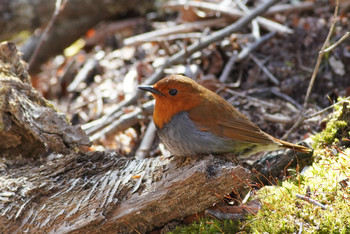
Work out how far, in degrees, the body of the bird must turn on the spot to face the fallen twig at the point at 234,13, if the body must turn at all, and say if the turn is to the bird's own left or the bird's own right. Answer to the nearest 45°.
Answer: approximately 90° to the bird's own right

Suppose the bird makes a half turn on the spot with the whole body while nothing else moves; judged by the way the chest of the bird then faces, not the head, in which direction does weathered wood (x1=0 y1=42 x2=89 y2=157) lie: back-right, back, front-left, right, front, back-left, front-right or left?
back

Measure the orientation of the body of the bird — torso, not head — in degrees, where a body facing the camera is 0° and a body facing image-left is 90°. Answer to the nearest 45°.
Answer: approximately 90°

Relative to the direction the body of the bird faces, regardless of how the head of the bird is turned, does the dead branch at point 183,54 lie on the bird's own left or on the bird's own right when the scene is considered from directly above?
on the bird's own right

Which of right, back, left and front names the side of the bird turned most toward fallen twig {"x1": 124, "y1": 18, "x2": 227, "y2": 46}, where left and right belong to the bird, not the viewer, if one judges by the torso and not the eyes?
right

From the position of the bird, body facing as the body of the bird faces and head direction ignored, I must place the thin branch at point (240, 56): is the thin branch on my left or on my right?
on my right
